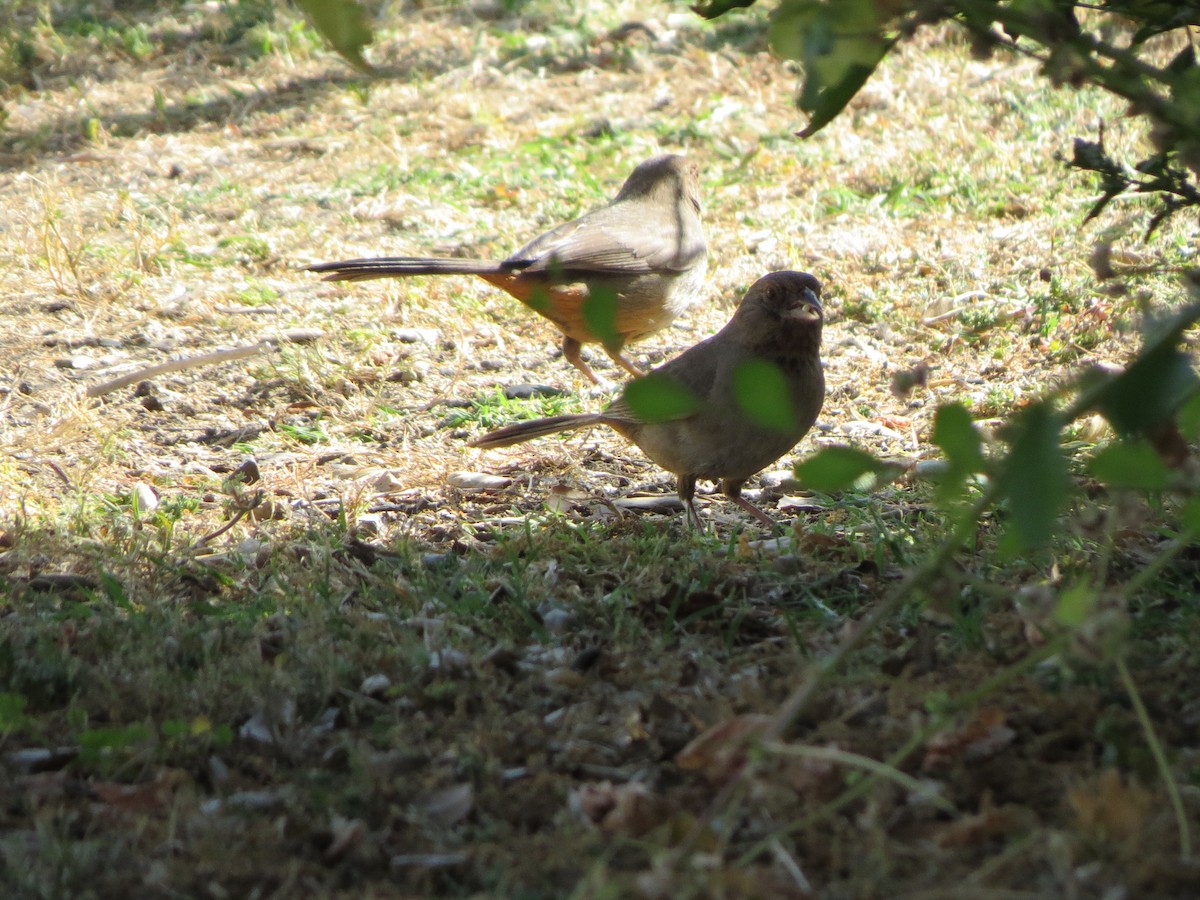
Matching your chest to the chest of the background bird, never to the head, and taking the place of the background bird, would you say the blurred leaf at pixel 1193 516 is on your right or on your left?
on your right

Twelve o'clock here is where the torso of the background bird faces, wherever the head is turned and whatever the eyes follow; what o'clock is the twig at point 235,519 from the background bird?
The twig is roughly at 4 o'clock from the background bird.

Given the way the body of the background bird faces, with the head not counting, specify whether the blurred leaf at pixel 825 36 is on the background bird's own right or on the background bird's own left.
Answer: on the background bird's own right

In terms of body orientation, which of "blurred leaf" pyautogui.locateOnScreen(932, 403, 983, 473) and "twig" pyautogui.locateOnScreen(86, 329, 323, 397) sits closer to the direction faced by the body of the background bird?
the blurred leaf

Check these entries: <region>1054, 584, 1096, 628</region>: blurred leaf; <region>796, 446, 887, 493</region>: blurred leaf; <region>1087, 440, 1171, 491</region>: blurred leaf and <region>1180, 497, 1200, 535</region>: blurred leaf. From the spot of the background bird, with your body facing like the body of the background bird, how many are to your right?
4

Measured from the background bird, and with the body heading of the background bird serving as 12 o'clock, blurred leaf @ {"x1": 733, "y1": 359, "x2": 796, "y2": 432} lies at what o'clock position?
The blurred leaf is roughly at 3 o'clock from the background bird.

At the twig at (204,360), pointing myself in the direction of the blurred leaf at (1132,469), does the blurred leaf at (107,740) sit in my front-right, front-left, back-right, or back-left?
front-right

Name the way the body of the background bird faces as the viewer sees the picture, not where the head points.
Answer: to the viewer's right

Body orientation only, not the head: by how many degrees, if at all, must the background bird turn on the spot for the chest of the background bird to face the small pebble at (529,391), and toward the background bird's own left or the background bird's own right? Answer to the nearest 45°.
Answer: approximately 135° to the background bird's own right

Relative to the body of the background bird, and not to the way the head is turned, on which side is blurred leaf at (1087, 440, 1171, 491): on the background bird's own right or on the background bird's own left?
on the background bird's own right

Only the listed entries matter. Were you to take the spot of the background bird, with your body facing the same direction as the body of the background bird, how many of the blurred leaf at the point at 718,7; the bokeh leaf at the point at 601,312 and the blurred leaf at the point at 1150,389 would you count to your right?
3
